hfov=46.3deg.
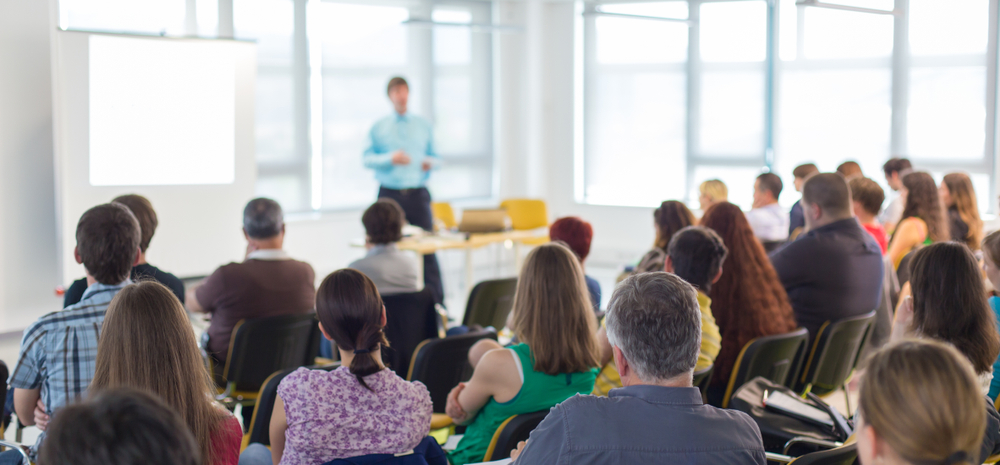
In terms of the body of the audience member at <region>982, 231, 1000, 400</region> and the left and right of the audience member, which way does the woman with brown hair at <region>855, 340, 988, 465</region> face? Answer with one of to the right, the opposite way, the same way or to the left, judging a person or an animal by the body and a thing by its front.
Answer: the same way

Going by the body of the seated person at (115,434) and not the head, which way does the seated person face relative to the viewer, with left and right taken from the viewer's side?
facing away from the viewer

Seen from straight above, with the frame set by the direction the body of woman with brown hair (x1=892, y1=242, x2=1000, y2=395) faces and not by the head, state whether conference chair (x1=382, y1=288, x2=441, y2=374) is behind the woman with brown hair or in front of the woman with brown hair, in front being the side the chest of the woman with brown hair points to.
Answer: in front

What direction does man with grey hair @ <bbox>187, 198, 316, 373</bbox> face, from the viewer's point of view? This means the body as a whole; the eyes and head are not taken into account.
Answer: away from the camera

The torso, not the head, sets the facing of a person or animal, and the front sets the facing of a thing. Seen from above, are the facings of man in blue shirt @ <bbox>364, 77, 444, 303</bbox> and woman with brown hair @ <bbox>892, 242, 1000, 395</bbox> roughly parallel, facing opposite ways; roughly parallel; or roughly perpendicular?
roughly parallel, facing opposite ways

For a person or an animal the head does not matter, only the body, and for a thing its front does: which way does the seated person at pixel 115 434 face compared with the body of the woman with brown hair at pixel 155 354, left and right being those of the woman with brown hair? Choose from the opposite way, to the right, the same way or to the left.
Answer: the same way

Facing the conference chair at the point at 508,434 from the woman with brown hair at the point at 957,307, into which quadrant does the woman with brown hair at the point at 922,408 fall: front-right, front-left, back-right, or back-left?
front-left

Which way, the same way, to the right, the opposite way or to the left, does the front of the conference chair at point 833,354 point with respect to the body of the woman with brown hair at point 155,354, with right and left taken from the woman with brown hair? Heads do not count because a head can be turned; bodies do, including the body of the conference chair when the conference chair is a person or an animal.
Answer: the same way

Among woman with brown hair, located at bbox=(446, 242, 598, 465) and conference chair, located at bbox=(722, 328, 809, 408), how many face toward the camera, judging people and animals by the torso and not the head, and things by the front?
0

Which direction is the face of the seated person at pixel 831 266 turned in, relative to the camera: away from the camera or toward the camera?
away from the camera

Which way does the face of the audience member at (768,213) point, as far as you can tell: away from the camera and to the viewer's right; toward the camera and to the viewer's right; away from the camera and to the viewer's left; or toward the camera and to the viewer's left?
away from the camera and to the viewer's left

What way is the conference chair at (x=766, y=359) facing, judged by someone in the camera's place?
facing away from the viewer and to the left of the viewer

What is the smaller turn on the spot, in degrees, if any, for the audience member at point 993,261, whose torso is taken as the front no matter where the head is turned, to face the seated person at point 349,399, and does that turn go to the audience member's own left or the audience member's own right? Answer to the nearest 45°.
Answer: approximately 90° to the audience member's own left

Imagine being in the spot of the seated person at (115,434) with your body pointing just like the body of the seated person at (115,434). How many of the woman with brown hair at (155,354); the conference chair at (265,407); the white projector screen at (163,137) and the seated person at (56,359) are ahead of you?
4

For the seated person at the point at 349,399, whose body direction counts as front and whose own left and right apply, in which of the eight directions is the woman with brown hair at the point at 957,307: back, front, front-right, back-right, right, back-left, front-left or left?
right

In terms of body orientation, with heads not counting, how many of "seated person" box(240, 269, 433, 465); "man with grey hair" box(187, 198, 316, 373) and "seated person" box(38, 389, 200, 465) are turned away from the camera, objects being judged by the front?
3

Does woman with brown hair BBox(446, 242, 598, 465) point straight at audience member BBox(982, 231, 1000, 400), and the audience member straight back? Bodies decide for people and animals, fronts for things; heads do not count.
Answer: no

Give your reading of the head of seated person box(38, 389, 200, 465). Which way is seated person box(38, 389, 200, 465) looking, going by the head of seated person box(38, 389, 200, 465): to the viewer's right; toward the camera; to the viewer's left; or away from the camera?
away from the camera

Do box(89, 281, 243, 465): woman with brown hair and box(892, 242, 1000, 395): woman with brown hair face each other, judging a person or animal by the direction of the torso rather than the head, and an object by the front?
no

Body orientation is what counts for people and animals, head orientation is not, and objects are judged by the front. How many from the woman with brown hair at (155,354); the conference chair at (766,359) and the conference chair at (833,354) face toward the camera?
0

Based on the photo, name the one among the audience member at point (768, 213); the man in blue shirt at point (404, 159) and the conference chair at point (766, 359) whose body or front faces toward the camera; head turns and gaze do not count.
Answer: the man in blue shirt

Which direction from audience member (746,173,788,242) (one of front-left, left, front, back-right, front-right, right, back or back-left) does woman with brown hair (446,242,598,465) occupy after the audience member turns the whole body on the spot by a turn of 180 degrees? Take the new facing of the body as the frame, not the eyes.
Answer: front-right

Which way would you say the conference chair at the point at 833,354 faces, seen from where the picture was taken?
facing away from the viewer and to the left of the viewer

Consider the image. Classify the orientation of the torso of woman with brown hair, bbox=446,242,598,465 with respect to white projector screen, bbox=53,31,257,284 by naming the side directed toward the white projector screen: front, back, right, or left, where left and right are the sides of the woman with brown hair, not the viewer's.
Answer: front

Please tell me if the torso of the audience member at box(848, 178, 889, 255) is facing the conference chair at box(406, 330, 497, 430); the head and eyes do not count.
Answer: no
